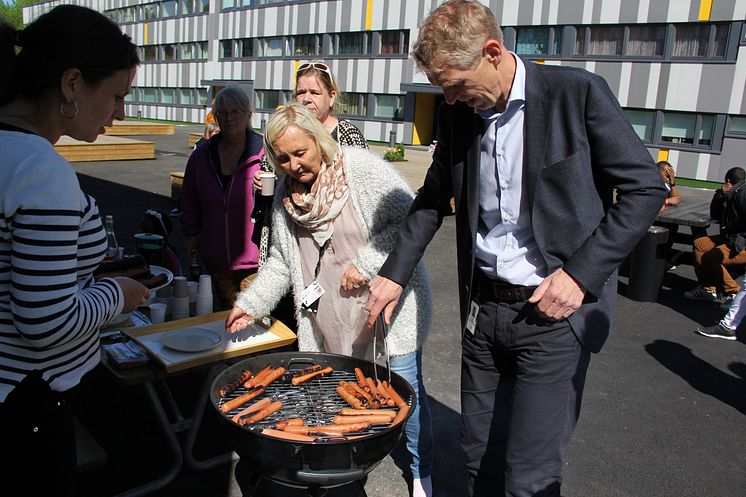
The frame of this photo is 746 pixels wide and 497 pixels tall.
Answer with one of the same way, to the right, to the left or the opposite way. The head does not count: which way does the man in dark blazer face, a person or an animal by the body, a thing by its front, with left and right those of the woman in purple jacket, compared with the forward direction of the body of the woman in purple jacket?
to the right

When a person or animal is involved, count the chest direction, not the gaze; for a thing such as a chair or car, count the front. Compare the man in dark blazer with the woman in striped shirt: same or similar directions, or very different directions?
very different directions

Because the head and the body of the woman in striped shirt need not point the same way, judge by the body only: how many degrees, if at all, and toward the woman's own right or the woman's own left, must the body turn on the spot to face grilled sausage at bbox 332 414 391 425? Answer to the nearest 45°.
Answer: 0° — they already face it

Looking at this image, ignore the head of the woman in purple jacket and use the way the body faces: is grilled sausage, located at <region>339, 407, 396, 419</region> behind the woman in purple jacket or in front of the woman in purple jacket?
in front

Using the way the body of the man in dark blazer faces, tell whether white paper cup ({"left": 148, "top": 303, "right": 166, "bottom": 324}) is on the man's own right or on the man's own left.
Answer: on the man's own right

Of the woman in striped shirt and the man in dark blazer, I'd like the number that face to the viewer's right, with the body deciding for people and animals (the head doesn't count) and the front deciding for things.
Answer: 1

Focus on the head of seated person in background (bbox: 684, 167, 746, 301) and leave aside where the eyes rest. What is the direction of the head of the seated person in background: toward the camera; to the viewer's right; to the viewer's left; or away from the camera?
to the viewer's left

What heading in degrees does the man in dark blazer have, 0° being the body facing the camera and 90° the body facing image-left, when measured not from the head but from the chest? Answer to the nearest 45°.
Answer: approximately 45°

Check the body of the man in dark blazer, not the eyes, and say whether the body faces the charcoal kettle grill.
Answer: yes

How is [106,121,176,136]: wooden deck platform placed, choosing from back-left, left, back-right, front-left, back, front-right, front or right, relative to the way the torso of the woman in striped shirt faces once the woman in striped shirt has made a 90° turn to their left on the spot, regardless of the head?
front

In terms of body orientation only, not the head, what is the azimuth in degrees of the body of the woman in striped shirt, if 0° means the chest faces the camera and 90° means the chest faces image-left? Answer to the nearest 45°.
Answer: approximately 270°

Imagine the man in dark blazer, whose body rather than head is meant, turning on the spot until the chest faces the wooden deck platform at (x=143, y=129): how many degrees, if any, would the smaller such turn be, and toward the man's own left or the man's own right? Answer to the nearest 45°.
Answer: approximately 90° to the man's own right
